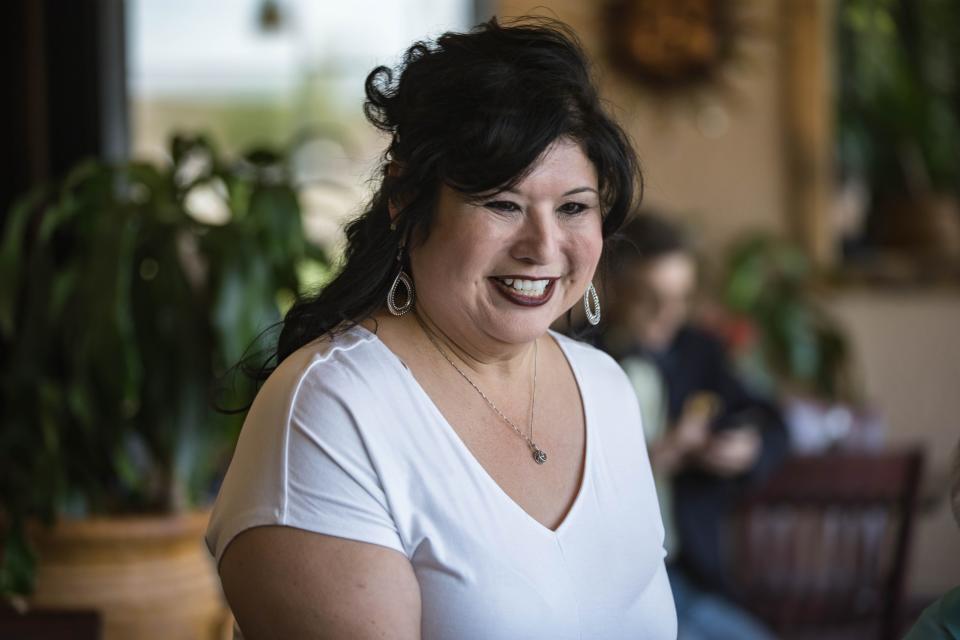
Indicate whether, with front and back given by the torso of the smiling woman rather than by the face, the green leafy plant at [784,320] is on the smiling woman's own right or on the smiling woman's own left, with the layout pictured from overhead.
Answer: on the smiling woman's own left

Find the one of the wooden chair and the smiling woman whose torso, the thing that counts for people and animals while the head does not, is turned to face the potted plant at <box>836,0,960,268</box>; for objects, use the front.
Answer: the wooden chair

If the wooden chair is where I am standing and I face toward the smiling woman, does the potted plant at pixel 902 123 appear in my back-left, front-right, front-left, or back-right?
back-right

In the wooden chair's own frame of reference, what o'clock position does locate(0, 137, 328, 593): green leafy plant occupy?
The green leafy plant is roughly at 8 o'clock from the wooden chair.

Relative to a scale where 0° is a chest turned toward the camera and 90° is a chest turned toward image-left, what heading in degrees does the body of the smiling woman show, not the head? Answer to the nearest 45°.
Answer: approximately 315°

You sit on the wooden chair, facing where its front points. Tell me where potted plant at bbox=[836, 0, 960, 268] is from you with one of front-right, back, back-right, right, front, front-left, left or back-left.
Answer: front

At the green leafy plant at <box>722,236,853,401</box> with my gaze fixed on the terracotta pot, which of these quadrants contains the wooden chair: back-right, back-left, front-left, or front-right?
front-left

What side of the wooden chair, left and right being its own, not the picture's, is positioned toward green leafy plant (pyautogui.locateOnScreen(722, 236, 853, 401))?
front

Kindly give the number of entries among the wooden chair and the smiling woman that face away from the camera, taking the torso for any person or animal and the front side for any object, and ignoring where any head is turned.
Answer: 1

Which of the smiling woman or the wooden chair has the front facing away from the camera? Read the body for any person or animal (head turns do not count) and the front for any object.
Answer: the wooden chair

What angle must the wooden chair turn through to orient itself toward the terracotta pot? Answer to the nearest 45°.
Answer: approximately 135° to its left

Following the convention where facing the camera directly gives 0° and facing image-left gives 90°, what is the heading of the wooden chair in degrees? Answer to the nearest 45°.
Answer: approximately 180°
